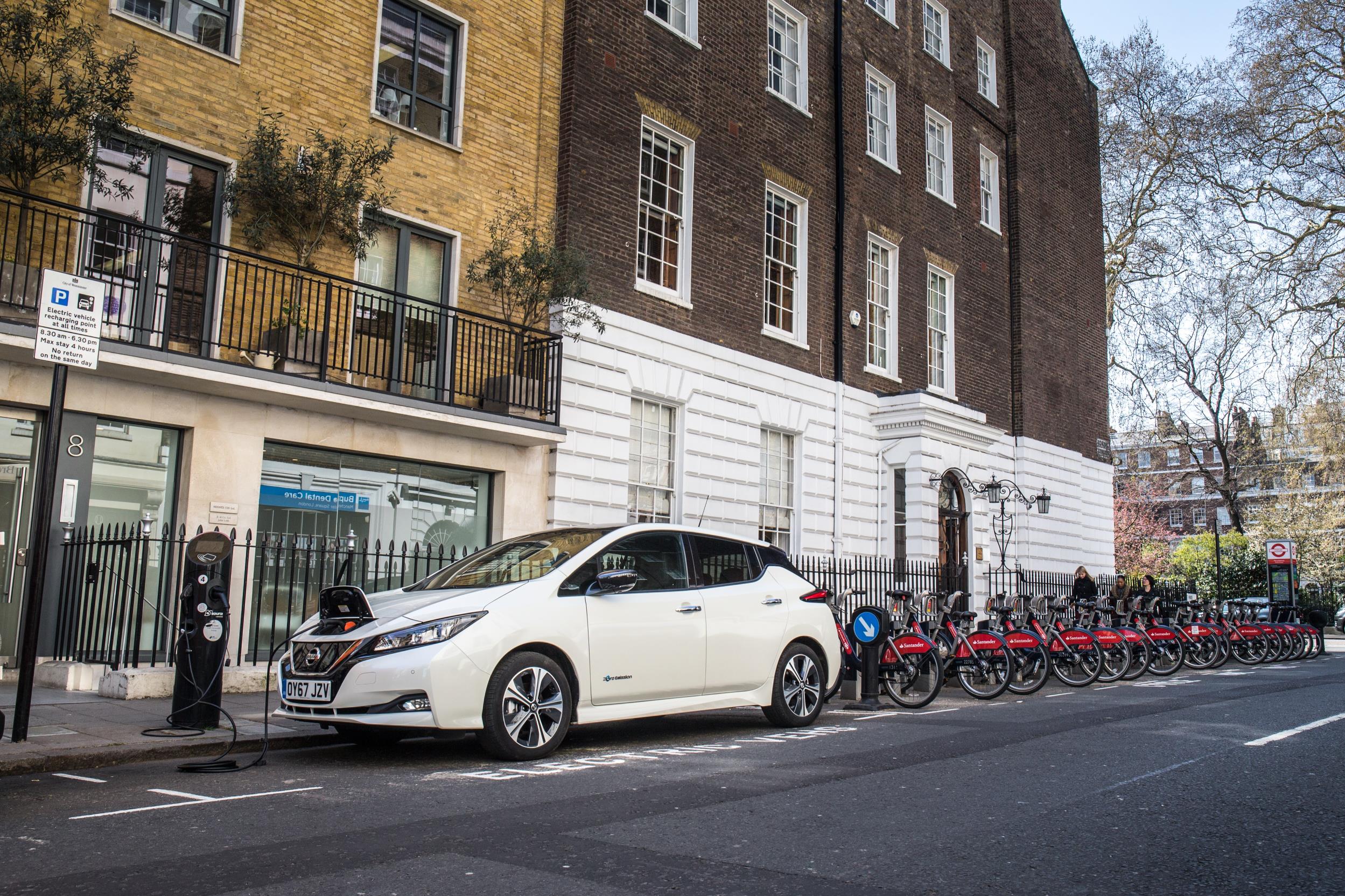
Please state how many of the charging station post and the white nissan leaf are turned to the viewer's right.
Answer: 0

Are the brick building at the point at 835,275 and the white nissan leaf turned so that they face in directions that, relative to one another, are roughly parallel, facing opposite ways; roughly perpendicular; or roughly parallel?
roughly perpendicular

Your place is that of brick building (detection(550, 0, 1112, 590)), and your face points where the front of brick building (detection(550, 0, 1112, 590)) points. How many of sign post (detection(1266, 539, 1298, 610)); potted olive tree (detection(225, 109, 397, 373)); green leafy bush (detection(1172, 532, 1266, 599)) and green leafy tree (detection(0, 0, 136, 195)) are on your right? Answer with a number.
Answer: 2

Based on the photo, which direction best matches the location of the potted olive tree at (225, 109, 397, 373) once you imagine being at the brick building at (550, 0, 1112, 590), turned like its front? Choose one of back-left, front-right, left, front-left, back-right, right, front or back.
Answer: right

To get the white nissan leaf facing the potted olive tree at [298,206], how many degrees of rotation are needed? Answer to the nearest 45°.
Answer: approximately 90° to its right

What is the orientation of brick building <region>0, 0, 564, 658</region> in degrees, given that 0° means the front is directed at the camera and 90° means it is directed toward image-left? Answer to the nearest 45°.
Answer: approximately 315°

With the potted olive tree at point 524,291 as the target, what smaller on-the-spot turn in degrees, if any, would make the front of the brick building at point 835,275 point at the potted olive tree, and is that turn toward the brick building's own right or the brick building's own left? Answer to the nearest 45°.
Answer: approximately 90° to the brick building's own right

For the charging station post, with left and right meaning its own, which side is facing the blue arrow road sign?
left

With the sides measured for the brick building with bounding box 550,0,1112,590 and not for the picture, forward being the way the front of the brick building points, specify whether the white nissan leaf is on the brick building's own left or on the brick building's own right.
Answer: on the brick building's own right

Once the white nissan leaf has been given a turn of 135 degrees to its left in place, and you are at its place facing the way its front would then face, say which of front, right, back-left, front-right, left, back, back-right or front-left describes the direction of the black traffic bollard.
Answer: front-left

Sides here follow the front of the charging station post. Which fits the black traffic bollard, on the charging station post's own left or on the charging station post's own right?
on the charging station post's own left

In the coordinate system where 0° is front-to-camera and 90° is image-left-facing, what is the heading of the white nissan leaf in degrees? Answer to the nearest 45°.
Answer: approximately 45°

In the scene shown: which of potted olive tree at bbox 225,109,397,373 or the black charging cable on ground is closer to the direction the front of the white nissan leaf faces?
the black charging cable on ground

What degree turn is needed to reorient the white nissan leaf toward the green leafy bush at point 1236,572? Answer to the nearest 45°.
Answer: approximately 180°
